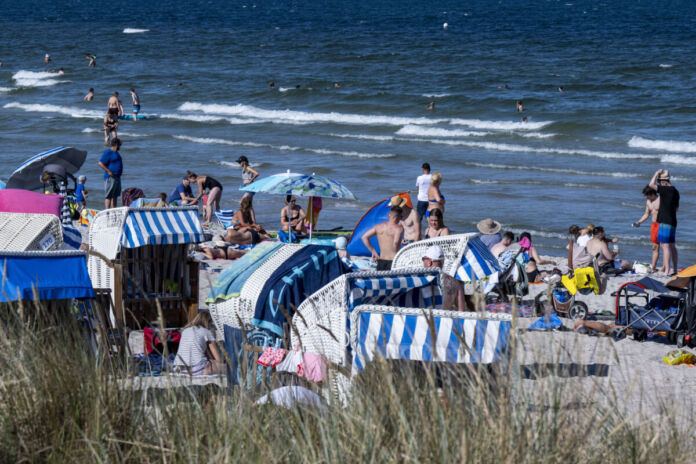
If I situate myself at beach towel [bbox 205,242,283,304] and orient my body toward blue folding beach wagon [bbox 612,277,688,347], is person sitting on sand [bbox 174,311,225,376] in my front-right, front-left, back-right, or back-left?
back-right

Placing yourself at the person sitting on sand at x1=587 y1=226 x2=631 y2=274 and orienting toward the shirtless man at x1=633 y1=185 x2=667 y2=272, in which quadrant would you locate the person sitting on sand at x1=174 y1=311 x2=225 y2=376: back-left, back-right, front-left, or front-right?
back-right

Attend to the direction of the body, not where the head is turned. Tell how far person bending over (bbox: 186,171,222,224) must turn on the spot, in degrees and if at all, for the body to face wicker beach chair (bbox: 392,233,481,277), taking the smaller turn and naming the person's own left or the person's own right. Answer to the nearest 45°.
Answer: approximately 90° to the person's own left

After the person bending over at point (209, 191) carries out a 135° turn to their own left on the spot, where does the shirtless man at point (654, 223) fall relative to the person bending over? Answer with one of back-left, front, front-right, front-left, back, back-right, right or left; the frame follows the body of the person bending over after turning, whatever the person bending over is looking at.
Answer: front

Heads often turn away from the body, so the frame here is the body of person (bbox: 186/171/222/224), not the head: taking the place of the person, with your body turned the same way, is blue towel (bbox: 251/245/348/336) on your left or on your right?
on your left

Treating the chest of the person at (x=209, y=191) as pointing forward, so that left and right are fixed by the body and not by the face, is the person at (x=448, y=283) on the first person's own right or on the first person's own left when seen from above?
on the first person's own left
